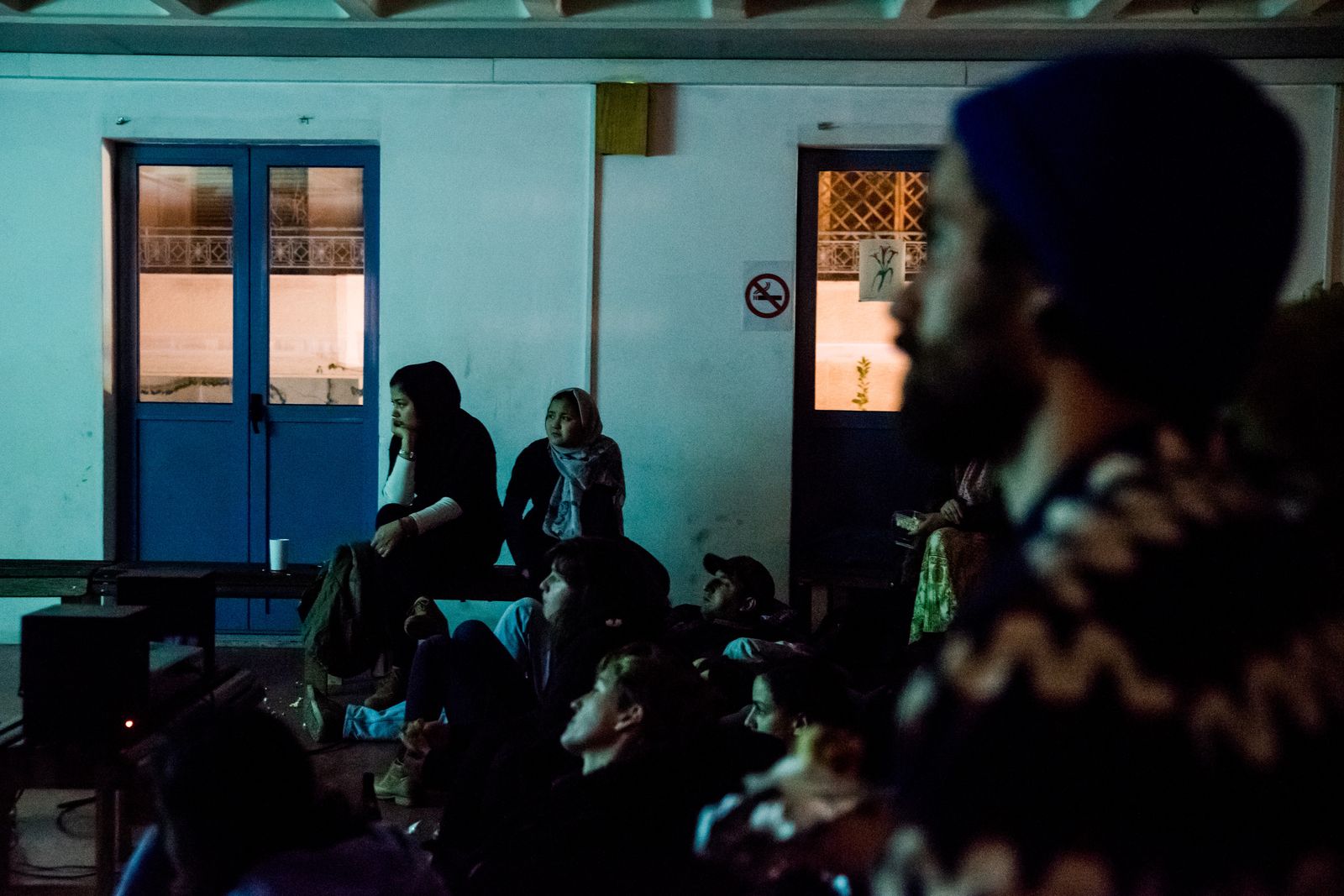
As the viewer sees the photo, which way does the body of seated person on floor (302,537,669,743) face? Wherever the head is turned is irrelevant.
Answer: to the viewer's left

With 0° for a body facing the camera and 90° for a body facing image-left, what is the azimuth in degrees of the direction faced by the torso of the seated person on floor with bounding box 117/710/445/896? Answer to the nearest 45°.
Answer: approximately 135°

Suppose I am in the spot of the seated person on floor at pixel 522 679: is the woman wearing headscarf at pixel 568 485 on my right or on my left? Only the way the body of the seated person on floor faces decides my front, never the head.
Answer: on my right

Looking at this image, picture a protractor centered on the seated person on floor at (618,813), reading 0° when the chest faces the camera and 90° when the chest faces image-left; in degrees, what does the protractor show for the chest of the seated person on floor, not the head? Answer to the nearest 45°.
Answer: approximately 90°

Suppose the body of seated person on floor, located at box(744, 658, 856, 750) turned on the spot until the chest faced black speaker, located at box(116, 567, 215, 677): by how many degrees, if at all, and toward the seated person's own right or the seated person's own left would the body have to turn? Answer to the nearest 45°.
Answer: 0° — they already face it

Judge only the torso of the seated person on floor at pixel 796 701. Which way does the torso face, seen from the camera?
to the viewer's left

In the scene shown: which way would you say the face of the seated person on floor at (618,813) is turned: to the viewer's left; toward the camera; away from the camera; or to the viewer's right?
to the viewer's left

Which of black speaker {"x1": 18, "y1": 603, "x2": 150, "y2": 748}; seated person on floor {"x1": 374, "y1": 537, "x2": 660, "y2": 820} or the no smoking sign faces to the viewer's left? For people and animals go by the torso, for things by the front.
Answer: the seated person on floor

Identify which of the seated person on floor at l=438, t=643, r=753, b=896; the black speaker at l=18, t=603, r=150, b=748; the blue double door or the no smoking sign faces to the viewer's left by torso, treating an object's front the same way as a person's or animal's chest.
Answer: the seated person on floor
